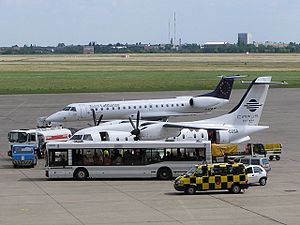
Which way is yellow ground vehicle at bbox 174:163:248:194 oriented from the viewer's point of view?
to the viewer's left

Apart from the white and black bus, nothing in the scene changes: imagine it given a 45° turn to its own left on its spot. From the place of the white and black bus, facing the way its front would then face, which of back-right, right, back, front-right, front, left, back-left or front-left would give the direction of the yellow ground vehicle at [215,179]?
left

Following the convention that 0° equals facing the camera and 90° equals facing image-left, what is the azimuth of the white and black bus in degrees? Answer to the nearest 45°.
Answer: approximately 90°
